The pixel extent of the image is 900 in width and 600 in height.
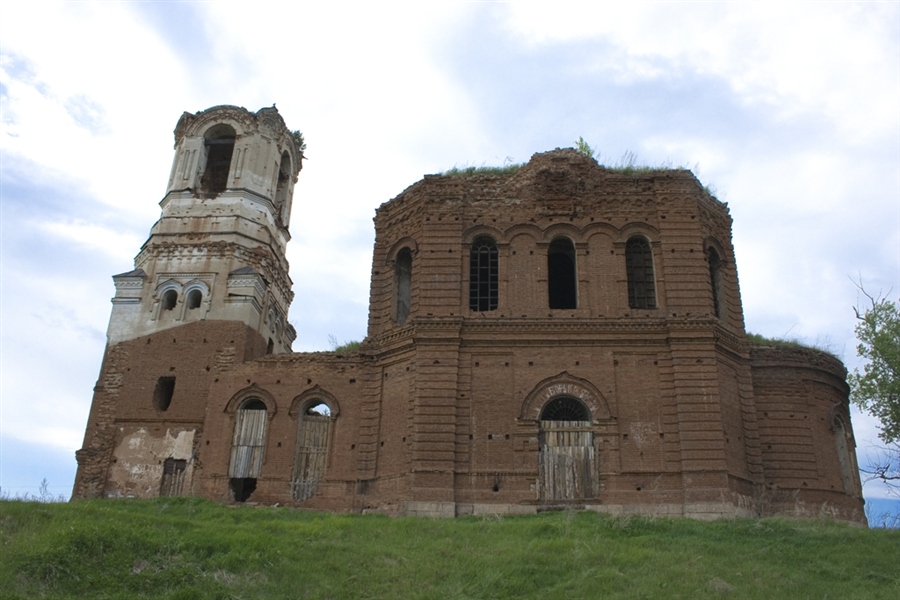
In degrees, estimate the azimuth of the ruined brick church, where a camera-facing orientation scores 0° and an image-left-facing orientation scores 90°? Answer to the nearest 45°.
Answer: approximately 90°
